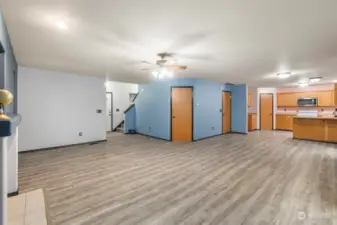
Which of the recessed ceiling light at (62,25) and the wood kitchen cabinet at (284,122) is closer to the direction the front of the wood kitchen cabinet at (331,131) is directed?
the recessed ceiling light

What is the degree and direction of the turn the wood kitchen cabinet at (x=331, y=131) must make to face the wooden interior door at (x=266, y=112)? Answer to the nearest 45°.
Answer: approximately 135° to its right

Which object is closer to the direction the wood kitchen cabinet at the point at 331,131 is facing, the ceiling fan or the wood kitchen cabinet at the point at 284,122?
the ceiling fan

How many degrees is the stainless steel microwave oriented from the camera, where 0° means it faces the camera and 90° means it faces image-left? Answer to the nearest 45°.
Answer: approximately 0°
